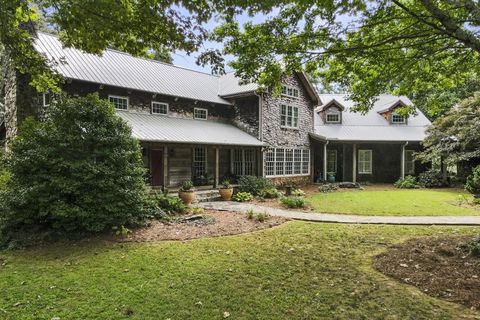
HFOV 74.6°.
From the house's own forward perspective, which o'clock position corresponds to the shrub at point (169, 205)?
The shrub is roughly at 2 o'clock from the house.

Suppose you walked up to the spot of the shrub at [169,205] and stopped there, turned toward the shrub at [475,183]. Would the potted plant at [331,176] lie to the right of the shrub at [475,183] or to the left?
left

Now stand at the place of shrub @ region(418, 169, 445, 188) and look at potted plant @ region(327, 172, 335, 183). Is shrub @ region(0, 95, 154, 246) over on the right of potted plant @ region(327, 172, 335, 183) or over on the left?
left

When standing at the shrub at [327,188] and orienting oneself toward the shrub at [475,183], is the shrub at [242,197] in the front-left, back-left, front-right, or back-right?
back-right

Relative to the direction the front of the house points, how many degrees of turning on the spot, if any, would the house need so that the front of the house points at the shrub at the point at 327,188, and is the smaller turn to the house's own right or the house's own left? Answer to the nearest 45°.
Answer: approximately 45° to the house's own left
